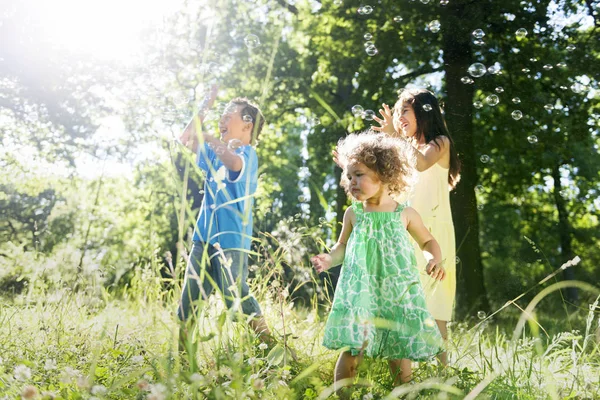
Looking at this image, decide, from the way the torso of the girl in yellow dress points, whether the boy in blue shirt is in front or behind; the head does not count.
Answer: in front

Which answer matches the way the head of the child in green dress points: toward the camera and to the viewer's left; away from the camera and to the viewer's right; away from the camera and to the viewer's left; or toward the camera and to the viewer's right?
toward the camera and to the viewer's left

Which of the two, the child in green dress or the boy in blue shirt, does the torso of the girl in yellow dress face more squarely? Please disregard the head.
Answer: the boy in blue shirt

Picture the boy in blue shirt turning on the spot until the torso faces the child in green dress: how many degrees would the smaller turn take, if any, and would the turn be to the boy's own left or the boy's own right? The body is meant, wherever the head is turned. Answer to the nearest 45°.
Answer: approximately 90° to the boy's own left

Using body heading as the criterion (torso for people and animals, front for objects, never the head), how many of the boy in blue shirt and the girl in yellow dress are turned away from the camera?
0

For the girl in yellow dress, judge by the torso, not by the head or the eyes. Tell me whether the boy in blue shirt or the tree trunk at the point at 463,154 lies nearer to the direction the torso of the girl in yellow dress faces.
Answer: the boy in blue shirt

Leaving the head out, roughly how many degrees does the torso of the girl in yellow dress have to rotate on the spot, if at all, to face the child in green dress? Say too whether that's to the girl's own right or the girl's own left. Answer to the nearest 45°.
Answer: approximately 90° to the girl's own left

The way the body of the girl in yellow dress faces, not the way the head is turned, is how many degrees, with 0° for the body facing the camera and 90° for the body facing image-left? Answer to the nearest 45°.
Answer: approximately 90°
